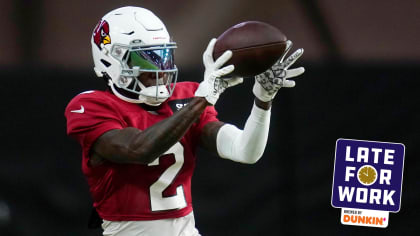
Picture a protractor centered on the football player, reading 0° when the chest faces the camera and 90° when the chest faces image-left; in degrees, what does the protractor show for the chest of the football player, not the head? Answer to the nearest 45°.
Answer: approximately 315°
